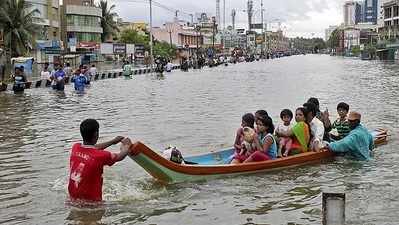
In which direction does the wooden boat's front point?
to the viewer's left

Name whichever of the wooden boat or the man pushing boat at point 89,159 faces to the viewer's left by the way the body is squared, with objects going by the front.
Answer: the wooden boat

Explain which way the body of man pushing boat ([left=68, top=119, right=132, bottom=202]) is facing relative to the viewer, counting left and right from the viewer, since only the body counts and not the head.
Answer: facing away from the viewer and to the right of the viewer

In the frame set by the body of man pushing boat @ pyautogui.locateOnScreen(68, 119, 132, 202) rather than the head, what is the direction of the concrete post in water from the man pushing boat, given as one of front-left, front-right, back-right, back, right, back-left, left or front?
right

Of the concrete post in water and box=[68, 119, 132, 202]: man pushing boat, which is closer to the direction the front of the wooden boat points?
the man pushing boat
